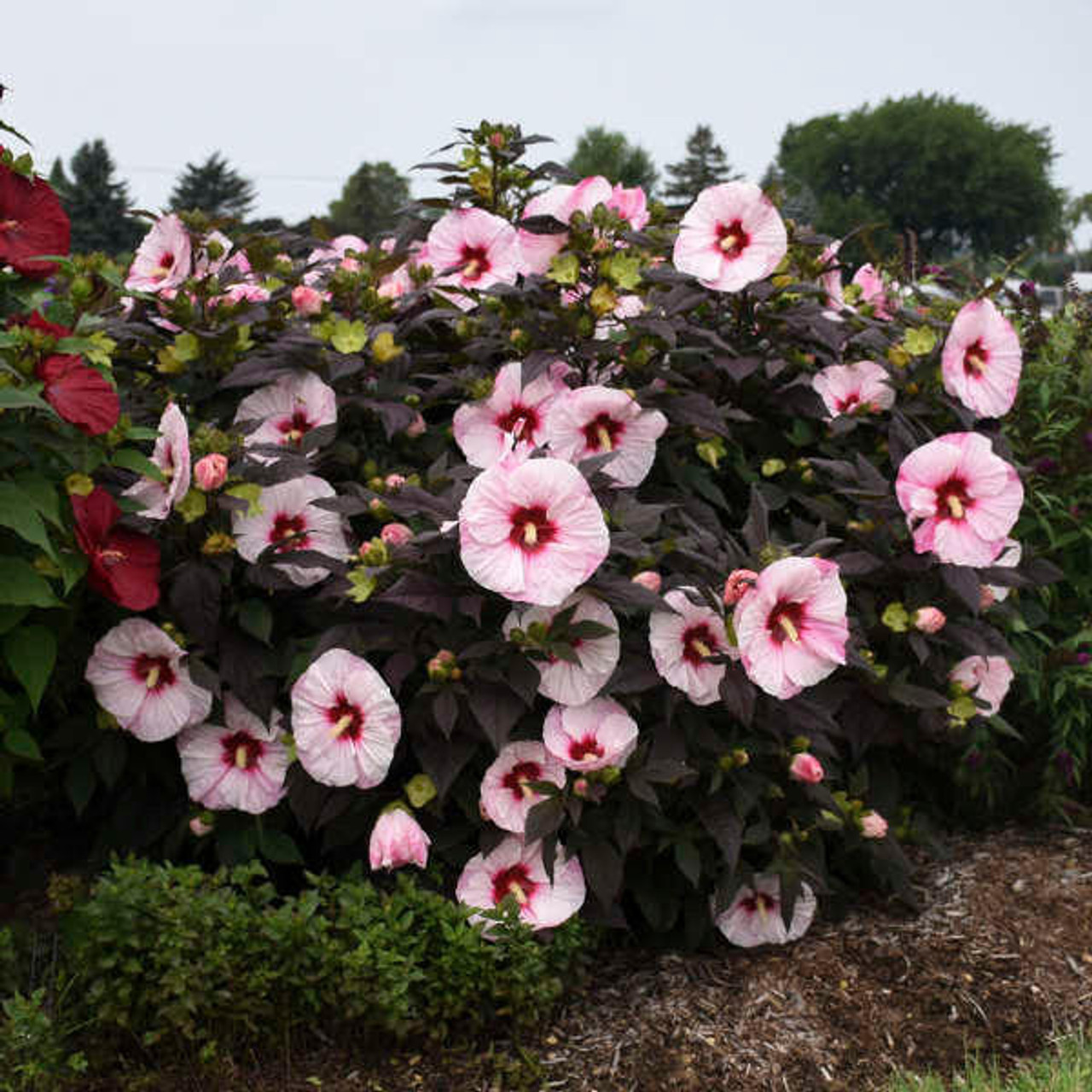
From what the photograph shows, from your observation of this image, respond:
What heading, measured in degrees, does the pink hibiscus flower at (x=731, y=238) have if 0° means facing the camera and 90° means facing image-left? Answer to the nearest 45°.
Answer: approximately 0°

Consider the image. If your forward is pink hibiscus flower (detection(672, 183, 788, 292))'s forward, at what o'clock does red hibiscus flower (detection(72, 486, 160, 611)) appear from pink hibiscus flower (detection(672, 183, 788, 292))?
The red hibiscus flower is roughly at 2 o'clock from the pink hibiscus flower.

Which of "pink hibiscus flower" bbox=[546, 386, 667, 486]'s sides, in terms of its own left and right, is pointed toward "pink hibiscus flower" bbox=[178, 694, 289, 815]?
right

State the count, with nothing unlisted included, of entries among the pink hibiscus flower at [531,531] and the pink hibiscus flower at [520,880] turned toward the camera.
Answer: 2

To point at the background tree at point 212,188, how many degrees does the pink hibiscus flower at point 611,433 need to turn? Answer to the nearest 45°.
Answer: approximately 180°

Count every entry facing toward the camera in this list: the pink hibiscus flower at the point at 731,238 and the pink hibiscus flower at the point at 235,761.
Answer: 2

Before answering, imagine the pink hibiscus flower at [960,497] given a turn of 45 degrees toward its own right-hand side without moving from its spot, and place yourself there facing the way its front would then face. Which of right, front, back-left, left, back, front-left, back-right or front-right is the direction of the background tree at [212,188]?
right
